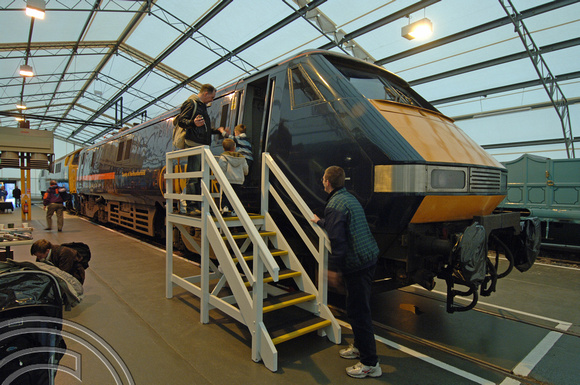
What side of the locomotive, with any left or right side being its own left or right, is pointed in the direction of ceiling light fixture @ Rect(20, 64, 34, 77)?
back

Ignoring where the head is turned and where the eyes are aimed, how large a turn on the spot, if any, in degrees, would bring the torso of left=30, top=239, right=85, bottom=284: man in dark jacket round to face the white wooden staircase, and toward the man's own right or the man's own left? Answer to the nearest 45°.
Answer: approximately 135° to the man's own left

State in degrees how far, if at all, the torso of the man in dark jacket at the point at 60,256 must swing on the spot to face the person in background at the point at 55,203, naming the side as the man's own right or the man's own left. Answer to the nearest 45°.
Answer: approximately 90° to the man's own right

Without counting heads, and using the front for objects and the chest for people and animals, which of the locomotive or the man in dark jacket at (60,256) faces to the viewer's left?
the man in dark jacket

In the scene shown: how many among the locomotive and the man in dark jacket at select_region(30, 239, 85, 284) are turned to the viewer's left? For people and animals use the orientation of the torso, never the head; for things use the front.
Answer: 1

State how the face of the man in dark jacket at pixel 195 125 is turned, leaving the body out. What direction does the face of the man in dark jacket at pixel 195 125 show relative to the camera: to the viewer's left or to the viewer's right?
to the viewer's right

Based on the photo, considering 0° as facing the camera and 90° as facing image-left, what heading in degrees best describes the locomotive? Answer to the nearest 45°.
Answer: approximately 315°

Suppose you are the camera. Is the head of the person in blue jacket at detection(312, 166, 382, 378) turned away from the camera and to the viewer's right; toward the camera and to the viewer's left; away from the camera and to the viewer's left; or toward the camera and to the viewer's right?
away from the camera and to the viewer's left

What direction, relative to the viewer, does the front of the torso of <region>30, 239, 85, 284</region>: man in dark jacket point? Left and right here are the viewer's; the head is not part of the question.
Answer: facing to the left of the viewer
